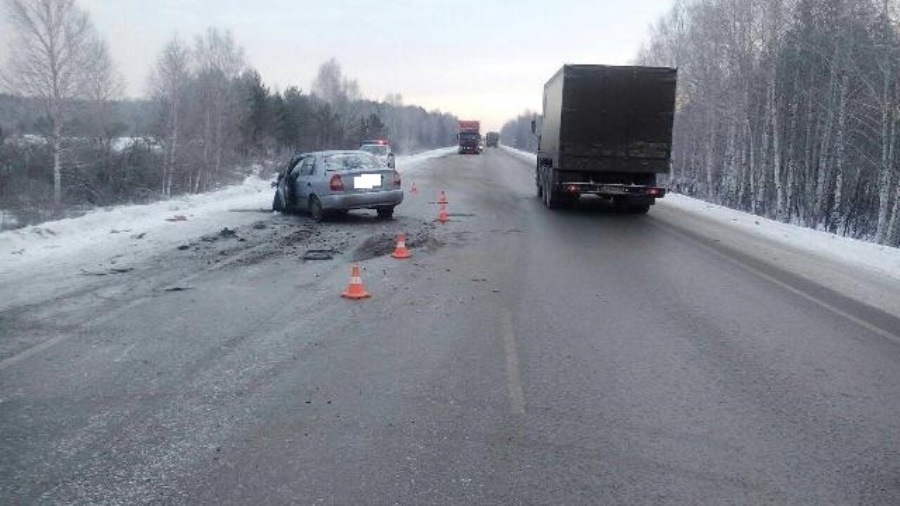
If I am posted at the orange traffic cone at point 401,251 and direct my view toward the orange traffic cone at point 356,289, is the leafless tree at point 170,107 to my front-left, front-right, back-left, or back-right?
back-right

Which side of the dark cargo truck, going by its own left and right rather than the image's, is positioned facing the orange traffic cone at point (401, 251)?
back

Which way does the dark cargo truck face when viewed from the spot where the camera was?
facing away from the viewer

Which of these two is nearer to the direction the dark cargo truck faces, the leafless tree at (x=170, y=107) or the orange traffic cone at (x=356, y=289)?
the leafless tree

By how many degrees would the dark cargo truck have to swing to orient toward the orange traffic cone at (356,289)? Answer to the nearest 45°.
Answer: approximately 180°

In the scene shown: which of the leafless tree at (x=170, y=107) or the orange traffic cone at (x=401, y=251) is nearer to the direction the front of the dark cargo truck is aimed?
the leafless tree
